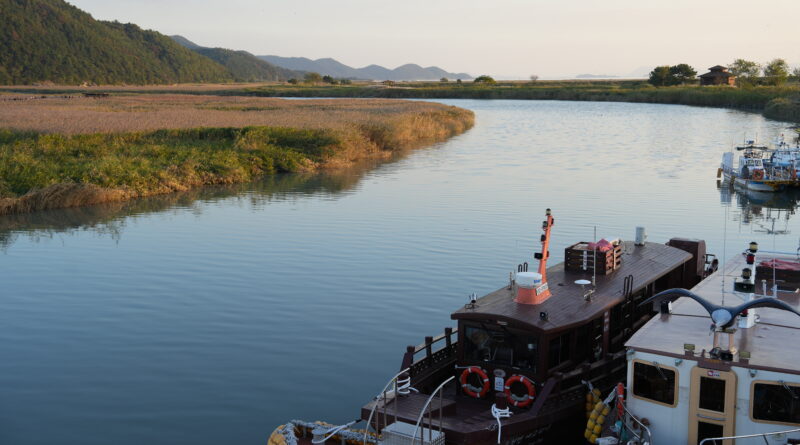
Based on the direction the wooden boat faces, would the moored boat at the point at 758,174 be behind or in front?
behind

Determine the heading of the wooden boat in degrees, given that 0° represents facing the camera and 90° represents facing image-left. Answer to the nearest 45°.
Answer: approximately 45°

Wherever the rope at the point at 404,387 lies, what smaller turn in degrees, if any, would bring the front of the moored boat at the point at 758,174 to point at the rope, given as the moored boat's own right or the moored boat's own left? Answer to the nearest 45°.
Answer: approximately 45° to the moored boat's own left

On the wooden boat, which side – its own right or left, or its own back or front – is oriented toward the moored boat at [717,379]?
left

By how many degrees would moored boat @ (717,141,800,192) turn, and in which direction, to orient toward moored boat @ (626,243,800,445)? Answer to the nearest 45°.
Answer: approximately 45° to its left

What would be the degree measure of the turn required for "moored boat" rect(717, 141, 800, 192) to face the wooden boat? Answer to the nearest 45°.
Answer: approximately 45° to its left
